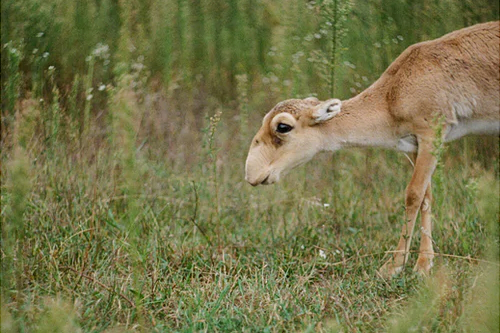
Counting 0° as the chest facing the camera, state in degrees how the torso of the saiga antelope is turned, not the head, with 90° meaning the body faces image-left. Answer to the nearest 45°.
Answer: approximately 90°
